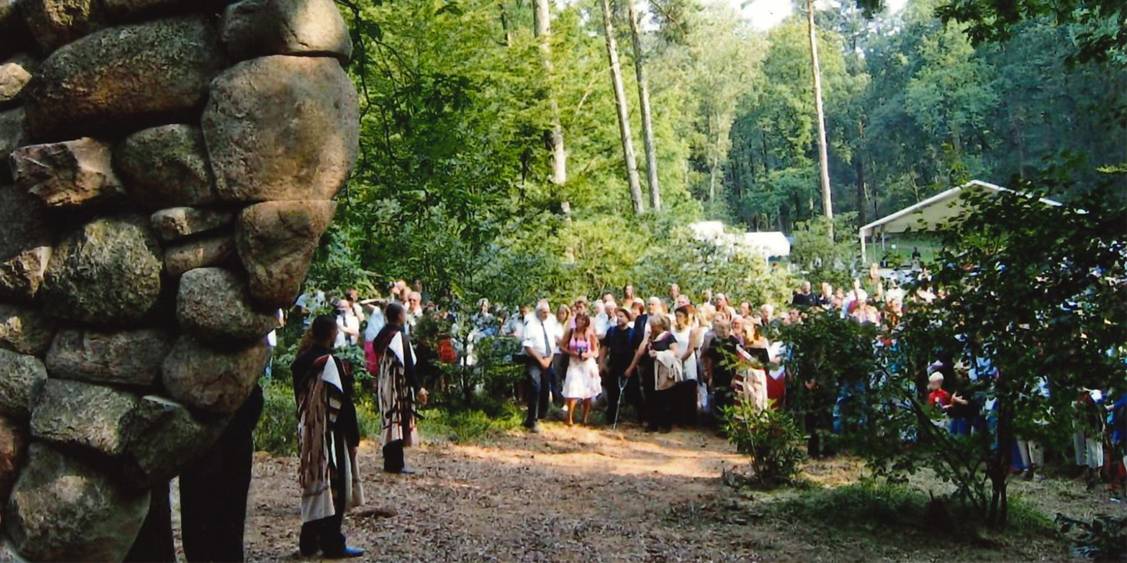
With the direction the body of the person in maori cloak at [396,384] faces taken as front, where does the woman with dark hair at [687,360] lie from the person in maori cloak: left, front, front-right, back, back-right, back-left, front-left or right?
front-left

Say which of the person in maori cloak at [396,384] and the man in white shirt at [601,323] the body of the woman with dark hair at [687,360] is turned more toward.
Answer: the person in maori cloak

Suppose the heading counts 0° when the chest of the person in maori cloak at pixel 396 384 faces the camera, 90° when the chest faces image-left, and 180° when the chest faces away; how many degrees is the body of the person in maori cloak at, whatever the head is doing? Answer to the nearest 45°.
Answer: approximately 270°

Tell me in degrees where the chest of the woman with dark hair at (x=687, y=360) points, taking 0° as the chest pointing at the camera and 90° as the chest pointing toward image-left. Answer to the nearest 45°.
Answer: approximately 45°

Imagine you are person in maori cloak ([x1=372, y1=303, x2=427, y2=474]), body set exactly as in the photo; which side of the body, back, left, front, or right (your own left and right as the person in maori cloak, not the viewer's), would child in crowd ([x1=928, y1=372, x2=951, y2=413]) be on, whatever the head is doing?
front

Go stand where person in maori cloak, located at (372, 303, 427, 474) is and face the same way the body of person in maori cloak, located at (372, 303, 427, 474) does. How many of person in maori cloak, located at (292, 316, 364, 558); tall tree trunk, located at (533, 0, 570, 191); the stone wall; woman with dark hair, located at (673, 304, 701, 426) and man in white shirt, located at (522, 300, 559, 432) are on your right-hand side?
2

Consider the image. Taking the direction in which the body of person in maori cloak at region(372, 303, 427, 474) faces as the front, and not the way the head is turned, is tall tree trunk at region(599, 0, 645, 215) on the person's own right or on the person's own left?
on the person's own left

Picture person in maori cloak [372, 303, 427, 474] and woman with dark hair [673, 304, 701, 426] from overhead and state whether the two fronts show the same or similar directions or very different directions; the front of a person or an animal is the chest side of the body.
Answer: very different directions

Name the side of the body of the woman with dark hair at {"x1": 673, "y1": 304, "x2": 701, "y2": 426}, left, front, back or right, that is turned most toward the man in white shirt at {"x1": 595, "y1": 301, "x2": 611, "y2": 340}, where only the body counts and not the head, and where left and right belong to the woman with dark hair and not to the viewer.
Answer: right

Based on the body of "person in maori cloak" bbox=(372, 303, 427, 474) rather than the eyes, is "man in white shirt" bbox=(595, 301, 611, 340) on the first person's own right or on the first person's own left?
on the first person's own left

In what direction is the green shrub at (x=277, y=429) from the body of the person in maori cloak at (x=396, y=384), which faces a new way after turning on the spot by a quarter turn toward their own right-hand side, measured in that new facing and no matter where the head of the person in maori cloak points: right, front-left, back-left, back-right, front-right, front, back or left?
back-right

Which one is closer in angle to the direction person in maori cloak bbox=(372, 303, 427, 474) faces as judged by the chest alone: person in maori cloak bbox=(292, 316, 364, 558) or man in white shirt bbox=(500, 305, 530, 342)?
the man in white shirt
